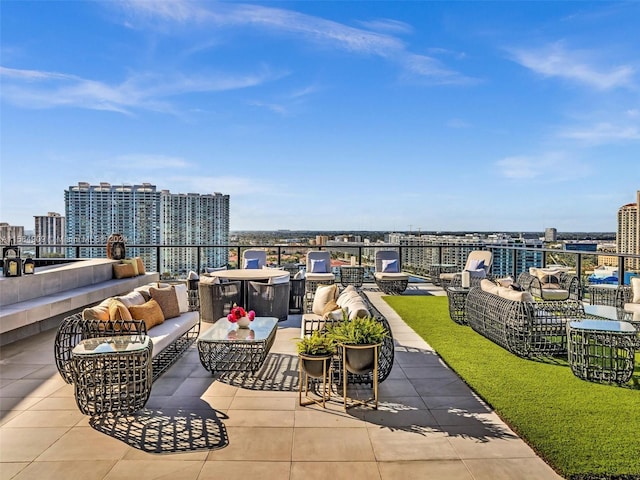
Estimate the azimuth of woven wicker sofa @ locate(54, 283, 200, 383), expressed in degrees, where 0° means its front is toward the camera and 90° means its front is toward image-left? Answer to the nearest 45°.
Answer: approximately 315°

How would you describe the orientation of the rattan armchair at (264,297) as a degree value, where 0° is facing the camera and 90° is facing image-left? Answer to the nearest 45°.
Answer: approximately 135°

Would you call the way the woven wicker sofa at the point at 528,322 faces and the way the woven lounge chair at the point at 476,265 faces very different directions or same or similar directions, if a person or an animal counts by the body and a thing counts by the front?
very different directions

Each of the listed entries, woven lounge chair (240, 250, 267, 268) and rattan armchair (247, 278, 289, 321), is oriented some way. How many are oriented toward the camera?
1

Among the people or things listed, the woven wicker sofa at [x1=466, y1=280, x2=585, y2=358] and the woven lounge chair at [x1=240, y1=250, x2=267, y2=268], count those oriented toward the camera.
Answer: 1

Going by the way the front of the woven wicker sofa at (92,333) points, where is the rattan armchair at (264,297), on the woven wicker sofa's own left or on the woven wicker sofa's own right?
on the woven wicker sofa's own left

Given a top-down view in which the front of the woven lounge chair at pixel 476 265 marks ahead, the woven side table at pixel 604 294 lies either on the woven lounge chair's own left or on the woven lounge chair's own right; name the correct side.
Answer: on the woven lounge chair's own left

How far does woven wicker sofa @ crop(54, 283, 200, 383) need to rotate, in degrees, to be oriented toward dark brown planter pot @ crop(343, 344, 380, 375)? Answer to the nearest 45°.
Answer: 0° — it already faces it

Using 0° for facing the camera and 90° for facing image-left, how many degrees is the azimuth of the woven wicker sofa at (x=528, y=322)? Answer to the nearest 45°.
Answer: approximately 225°

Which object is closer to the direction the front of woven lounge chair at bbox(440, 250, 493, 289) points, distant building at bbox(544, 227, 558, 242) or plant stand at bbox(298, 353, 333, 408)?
the plant stand

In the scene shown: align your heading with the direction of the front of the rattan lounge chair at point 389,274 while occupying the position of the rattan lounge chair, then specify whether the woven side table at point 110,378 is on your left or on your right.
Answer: on your right

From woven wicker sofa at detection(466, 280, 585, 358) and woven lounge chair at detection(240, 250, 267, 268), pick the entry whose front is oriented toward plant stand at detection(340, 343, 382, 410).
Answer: the woven lounge chair

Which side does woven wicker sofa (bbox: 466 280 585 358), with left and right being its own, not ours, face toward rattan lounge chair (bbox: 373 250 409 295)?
left

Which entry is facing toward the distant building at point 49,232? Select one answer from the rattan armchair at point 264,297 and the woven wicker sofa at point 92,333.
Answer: the rattan armchair
